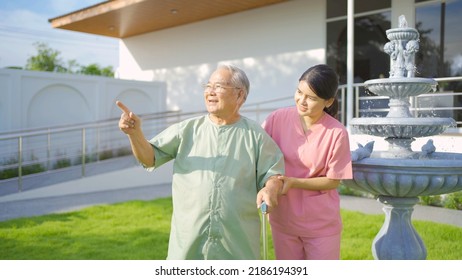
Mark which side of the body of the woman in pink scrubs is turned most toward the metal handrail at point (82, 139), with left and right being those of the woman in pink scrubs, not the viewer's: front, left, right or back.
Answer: right

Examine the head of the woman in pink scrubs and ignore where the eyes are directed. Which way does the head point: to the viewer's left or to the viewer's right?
to the viewer's left

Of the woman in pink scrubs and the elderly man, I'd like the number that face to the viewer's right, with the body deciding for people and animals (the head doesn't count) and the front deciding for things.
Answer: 0

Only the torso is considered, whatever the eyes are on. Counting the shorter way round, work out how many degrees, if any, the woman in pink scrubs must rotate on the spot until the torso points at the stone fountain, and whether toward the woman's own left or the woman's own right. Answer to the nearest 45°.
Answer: approximately 180°

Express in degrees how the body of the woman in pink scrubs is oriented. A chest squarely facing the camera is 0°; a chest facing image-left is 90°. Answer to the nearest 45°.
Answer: approximately 45°

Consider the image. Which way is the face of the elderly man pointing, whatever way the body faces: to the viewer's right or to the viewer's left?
to the viewer's left

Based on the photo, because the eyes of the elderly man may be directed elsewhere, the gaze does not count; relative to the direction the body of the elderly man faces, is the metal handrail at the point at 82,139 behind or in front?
behind

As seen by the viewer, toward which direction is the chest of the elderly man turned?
toward the camera

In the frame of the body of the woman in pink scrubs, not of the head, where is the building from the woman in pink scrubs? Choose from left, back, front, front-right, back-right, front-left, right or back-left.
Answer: back-right

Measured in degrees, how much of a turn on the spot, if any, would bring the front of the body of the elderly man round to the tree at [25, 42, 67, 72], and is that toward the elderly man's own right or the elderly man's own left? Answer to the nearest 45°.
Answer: approximately 180°

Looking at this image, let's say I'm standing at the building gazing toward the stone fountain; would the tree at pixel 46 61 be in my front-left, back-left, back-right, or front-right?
back-right

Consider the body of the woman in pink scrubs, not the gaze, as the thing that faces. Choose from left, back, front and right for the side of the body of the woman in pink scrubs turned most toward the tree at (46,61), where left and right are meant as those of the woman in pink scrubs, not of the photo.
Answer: right

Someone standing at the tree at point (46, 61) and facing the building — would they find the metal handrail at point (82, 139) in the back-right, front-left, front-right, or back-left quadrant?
front-right
